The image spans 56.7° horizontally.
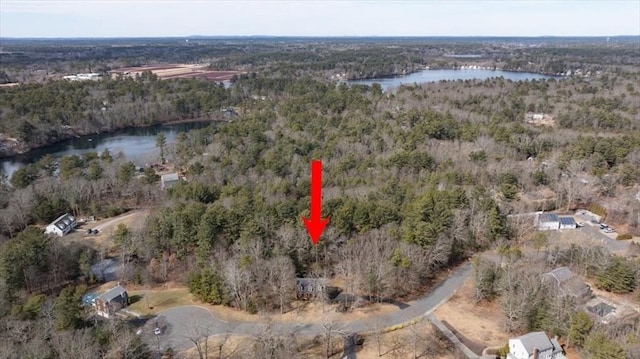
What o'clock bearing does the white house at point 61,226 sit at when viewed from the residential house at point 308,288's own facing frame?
The white house is roughly at 4 o'clock from the residential house.

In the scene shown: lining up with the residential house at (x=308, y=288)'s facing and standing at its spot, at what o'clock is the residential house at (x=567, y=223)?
the residential house at (x=567, y=223) is roughly at 8 o'clock from the residential house at (x=308, y=288).

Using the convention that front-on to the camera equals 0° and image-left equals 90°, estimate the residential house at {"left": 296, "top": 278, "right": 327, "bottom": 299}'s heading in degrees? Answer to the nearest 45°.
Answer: approximately 0°

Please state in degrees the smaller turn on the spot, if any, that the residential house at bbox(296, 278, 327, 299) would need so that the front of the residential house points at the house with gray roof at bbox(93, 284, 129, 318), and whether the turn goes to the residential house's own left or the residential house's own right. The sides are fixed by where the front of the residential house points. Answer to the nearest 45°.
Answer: approximately 90° to the residential house's own right

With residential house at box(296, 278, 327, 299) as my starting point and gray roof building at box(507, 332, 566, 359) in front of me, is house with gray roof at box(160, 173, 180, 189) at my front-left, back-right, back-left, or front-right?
back-left

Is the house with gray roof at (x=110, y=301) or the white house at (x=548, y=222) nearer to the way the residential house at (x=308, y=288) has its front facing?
the house with gray roof

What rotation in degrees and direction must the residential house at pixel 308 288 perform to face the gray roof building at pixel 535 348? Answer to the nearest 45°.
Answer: approximately 45° to its left

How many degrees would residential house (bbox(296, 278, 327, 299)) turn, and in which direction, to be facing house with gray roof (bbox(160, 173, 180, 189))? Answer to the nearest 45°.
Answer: approximately 135° to its right

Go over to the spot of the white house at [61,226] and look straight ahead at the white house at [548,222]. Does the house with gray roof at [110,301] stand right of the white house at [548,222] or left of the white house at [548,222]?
right

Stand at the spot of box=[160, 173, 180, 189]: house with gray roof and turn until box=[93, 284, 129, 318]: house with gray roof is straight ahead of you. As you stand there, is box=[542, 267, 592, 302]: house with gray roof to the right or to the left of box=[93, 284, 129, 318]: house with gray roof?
left

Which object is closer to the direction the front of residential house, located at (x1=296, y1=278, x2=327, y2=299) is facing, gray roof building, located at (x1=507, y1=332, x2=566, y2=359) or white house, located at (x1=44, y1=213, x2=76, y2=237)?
the gray roof building
